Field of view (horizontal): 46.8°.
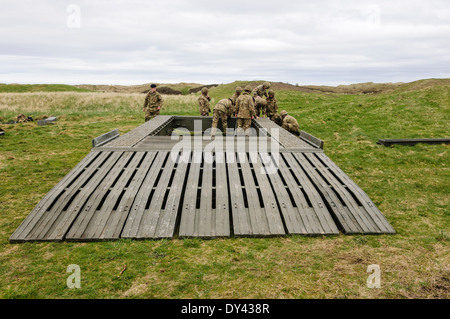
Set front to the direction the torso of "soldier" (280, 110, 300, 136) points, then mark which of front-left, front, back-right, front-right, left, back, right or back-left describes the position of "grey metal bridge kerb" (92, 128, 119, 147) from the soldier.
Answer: front-left

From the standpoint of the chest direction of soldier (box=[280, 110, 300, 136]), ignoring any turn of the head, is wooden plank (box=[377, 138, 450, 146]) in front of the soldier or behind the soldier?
behind

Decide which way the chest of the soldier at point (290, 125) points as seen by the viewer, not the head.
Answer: to the viewer's left

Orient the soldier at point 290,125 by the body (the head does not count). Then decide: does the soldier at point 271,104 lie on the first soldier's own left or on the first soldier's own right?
on the first soldier's own right

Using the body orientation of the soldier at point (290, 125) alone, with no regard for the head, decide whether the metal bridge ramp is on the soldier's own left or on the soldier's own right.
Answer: on the soldier's own left

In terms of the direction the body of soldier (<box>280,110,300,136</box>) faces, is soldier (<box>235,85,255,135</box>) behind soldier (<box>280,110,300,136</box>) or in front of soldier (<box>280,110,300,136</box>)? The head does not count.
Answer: in front
